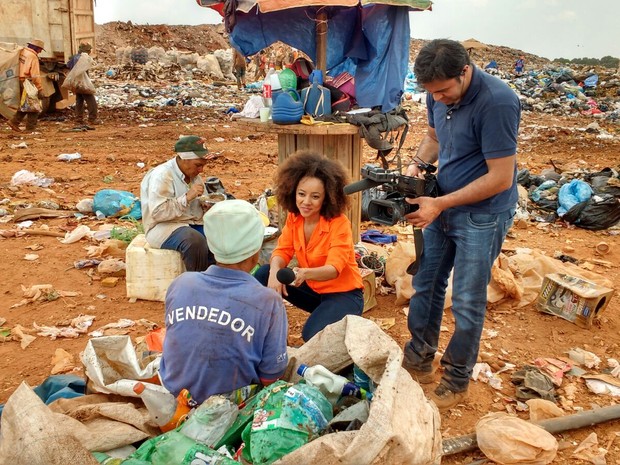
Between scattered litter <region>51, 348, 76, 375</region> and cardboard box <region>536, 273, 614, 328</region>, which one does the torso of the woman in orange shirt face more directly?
the scattered litter

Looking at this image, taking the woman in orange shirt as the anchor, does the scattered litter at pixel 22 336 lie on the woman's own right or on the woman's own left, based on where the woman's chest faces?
on the woman's own right

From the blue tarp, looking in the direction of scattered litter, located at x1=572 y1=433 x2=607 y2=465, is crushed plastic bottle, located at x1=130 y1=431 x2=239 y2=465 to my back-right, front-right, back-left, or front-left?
front-right

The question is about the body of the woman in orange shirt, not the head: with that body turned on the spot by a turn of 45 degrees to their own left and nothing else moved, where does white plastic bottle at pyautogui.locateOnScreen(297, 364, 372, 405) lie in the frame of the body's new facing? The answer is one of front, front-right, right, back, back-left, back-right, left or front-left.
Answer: front

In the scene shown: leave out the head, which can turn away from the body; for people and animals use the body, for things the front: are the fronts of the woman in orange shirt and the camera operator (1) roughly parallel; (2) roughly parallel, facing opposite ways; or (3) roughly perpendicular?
roughly parallel

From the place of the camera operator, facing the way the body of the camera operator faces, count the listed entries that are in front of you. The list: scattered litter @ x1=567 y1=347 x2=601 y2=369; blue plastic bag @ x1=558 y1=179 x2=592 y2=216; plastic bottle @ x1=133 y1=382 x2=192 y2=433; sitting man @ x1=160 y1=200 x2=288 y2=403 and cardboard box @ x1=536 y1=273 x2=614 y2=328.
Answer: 2

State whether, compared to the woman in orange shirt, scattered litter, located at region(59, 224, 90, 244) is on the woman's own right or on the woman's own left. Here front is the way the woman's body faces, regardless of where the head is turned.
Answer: on the woman's own right

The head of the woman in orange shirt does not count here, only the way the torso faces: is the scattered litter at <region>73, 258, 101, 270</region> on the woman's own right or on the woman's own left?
on the woman's own right

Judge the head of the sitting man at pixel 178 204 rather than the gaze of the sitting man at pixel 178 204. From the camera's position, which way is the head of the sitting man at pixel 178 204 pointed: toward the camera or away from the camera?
toward the camera

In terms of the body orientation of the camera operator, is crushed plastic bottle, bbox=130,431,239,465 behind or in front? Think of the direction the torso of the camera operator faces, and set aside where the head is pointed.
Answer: in front

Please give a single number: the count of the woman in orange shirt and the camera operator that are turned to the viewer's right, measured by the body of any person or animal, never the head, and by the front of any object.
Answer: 0

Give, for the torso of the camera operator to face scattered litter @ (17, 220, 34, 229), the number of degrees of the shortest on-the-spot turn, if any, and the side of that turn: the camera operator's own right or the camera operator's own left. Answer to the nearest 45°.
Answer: approximately 90° to the camera operator's own right

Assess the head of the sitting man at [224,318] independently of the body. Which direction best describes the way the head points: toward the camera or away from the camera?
away from the camera

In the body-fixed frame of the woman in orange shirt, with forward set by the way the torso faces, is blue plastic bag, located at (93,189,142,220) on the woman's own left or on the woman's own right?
on the woman's own right

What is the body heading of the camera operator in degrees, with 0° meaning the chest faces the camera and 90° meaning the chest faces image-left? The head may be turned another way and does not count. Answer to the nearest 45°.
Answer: approximately 45°

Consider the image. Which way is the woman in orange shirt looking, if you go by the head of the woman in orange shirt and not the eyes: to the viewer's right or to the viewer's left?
to the viewer's left
